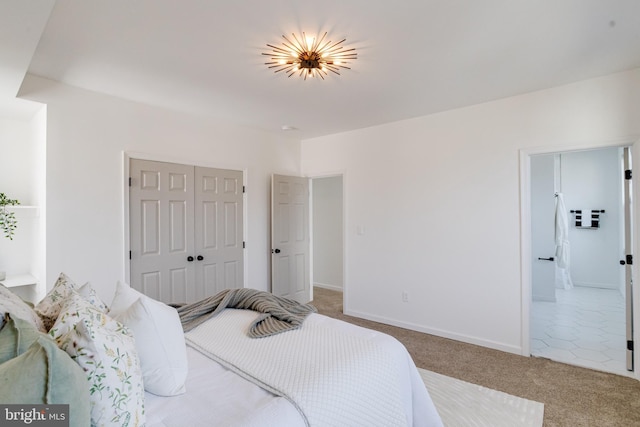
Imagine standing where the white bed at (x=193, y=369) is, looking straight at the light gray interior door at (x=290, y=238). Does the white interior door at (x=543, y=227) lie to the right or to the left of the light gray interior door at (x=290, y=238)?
right

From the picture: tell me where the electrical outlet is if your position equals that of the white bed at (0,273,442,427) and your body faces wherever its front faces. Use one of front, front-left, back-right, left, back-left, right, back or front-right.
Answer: front-left

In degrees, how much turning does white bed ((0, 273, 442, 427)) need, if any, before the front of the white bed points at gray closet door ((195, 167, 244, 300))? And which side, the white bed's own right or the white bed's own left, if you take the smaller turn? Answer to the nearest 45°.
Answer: approximately 90° to the white bed's own left

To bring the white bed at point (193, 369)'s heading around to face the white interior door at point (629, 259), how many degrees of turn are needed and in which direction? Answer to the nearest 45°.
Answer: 0° — it already faces it

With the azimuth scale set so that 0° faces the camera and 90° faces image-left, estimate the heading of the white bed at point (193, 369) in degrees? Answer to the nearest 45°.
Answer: approximately 270°

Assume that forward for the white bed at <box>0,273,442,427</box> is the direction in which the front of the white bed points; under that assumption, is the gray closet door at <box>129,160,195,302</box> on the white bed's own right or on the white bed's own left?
on the white bed's own left

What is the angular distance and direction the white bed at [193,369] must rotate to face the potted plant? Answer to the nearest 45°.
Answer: approximately 135° to its left

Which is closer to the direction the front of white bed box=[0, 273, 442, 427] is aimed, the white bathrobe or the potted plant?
the white bathrobe

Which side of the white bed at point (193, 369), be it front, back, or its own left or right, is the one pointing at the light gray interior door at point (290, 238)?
left

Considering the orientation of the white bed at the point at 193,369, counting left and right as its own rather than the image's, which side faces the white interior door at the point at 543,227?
front
